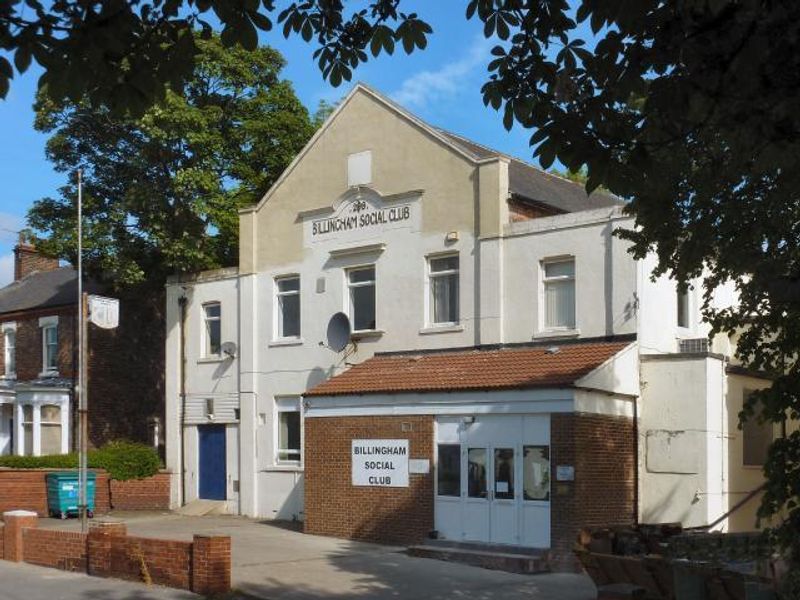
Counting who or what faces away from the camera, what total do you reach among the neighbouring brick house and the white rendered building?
0

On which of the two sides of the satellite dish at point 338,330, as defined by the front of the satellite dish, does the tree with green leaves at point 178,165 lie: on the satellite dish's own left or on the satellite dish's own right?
on the satellite dish's own right

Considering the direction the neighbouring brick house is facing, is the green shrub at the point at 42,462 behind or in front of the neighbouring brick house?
in front

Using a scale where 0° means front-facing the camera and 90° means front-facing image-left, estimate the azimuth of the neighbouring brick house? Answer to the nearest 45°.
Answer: approximately 45°

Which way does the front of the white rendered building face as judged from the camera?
facing the viewer and to the left of the viewer

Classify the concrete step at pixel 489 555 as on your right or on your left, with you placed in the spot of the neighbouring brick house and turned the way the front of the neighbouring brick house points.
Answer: on your left

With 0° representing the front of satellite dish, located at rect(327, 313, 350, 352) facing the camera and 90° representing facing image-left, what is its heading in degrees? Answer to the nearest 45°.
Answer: approximately 45°

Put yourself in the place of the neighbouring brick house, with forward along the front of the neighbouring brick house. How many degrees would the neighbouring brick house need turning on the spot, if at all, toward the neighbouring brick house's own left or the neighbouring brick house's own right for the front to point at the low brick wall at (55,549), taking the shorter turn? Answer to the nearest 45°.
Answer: approximately 45° to the neighbouring brick house's own left

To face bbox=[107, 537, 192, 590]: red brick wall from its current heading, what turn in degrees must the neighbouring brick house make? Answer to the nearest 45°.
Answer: approximately 45° to its left
